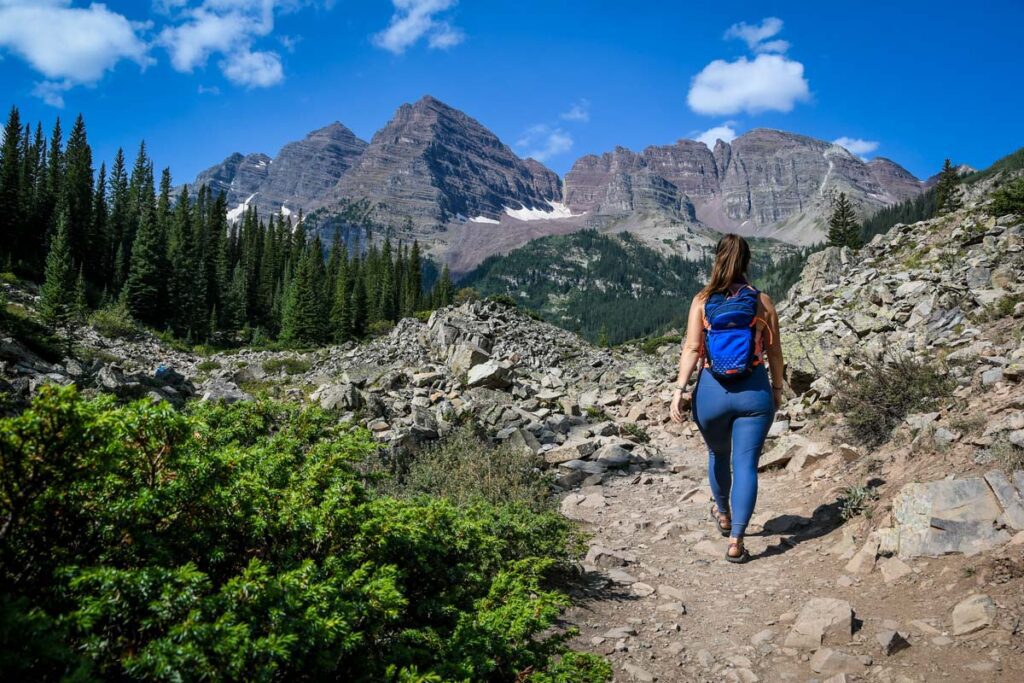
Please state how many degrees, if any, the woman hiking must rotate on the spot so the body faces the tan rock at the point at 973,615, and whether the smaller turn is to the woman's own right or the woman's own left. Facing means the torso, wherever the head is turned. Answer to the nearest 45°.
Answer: approximately 135° to the woman's own right

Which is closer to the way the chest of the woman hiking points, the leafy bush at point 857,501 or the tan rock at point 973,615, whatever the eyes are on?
the leafy bush

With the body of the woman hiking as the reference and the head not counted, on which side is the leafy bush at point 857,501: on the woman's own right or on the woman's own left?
on the woman's own right

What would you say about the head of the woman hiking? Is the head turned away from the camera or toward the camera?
away from the camera

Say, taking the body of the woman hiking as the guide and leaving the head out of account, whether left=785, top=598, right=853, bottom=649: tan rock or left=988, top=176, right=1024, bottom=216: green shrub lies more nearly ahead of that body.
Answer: the green shrub

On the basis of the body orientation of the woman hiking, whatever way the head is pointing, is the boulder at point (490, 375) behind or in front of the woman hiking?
in front

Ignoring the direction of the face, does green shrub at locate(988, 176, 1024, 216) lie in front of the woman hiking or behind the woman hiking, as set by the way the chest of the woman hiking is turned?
in front

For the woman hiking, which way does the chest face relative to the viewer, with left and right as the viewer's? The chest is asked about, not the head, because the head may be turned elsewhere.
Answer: facing away from the viewer

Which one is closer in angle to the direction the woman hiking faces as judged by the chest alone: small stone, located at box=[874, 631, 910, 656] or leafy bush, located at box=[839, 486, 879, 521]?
the leafy bush
